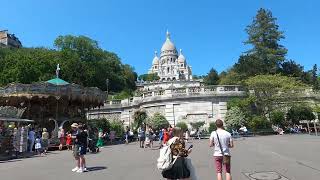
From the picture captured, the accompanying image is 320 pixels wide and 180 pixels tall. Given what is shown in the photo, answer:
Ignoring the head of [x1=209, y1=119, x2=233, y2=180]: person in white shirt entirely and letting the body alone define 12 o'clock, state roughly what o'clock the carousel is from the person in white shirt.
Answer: The carousel is roughly at 11 o'clock from the person in white shirt.

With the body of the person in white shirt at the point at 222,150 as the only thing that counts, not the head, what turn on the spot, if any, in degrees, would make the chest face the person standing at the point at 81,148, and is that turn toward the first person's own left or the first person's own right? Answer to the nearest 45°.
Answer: approximately 45° to the first person's own left

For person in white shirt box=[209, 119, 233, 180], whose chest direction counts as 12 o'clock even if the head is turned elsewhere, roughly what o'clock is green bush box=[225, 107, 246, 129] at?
The green bush is roughly at 12 o'clock from the person in white shirt.

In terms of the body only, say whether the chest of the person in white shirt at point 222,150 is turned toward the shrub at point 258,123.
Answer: yes

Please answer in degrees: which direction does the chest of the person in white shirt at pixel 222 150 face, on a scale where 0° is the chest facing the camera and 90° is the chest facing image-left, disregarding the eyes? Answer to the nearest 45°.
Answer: approximately 180°
